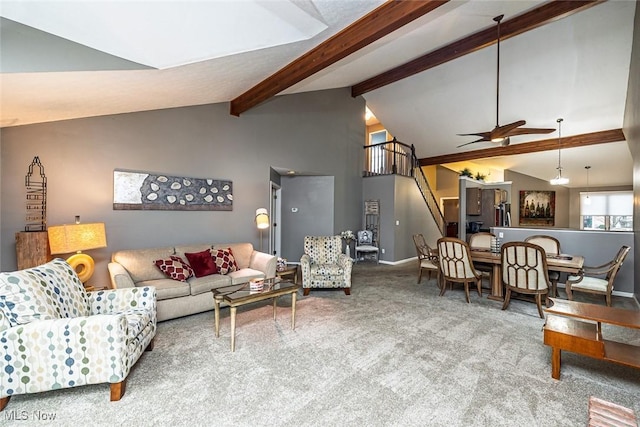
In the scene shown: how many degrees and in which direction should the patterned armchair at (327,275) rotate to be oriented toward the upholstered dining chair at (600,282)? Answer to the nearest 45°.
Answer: approximately 90° to its left

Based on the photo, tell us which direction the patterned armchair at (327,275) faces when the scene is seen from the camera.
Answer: facing the viewer

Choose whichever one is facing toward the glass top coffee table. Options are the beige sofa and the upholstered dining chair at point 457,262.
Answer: the beige sofa

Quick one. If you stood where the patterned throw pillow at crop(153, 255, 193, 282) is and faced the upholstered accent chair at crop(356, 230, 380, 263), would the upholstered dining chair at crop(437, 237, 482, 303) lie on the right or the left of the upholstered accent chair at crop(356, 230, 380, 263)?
right

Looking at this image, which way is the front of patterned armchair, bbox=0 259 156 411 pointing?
to the viewer's right

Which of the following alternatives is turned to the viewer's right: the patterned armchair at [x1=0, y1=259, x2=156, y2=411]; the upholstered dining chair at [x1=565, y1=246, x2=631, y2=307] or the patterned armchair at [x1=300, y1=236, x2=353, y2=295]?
the patterned armchair at [x1=0, y1=259, x2=156, y2=411]

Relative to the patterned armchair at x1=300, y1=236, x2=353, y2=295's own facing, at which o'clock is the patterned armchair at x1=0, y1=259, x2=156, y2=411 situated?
the patterned armchair at x1=0, y1=259, x2=156, y2=411 is roughly at 1 o'clock from the patterned armchair at x1=300, y1=236, x2=353, y2=295.

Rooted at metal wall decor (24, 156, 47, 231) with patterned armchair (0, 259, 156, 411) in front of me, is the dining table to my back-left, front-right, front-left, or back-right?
front-left

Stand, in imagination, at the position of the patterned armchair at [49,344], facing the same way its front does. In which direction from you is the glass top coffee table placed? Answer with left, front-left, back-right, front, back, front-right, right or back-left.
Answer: front

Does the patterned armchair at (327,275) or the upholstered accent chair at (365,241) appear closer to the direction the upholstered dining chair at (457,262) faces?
the upholstered accent chair

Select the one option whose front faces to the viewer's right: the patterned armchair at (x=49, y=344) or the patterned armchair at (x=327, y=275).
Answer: the patterned armchair at (x=49, y=344)

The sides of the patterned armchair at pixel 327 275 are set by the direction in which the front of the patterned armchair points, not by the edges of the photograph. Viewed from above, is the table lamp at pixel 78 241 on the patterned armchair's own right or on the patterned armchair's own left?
on the patterned armchair's own right

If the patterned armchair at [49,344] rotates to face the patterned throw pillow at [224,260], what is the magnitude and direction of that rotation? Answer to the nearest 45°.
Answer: approximately 45° to its left

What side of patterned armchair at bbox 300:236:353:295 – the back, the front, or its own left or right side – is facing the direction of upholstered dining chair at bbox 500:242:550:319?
left

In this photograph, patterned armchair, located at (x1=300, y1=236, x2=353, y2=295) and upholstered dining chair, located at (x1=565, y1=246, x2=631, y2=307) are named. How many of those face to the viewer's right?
0

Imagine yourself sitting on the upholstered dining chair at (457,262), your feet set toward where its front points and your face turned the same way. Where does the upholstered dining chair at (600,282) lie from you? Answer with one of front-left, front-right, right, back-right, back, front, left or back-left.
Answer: front-right

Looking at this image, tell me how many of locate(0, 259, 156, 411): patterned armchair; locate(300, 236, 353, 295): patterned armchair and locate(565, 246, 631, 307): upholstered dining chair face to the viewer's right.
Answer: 1

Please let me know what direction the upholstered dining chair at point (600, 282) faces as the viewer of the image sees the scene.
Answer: facing to the left of the viewer
